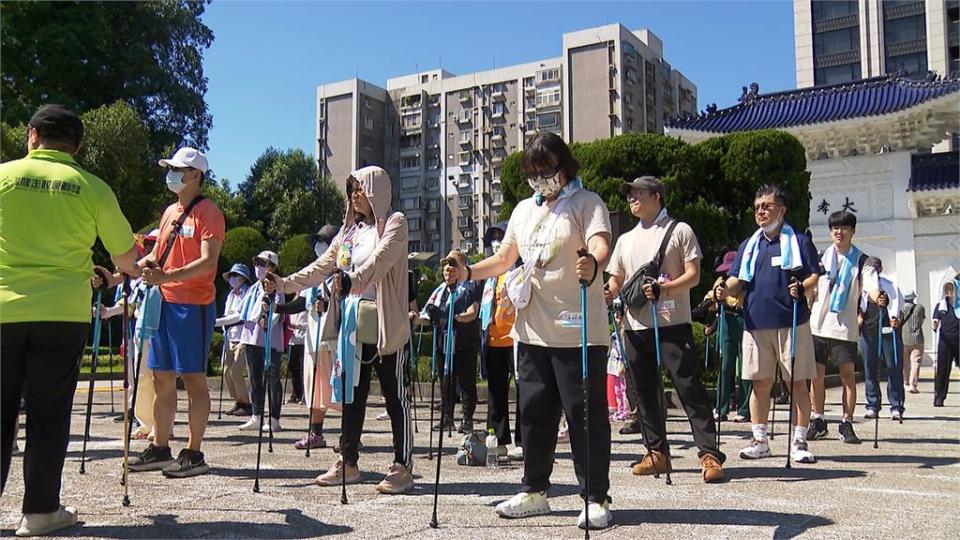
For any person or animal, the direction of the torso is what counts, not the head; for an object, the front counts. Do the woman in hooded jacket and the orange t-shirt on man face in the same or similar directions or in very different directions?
same or similar directions

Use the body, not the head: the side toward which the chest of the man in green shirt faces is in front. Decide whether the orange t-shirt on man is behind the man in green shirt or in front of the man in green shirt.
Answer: in front

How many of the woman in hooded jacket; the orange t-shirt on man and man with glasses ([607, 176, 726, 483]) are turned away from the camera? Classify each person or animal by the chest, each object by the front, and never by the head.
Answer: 0

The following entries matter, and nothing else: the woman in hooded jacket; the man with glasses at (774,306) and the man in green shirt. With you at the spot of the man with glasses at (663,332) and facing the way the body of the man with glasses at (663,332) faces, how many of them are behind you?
1

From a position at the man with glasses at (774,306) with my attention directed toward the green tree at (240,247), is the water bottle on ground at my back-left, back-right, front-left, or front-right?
front-left

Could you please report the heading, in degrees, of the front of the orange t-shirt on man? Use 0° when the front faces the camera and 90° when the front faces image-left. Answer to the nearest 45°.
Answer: approximately 45°

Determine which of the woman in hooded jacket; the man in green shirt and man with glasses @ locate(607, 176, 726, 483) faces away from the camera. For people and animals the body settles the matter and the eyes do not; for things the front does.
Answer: the man in green shirt

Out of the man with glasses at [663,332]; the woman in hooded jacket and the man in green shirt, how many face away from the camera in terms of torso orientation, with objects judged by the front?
1

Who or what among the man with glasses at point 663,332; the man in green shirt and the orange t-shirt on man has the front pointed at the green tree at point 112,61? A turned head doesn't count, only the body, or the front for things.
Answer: the man in green shirt

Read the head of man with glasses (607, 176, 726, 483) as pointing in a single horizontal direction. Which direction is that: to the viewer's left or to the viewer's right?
to the viewer's left

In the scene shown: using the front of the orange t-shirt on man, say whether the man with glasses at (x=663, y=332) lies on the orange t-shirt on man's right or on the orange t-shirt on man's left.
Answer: on the orange t-shirt on man's left

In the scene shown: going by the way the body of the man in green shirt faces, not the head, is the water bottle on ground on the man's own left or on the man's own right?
on the man's own right

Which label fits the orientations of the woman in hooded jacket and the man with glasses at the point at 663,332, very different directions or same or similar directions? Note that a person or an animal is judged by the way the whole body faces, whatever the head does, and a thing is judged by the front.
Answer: same or similar directions

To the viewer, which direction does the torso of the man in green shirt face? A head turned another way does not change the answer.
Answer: away from the camera

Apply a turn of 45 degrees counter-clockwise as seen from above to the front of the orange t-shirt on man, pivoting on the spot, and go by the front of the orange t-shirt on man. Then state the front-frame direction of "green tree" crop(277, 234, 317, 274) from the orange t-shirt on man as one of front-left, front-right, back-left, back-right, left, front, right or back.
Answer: back
